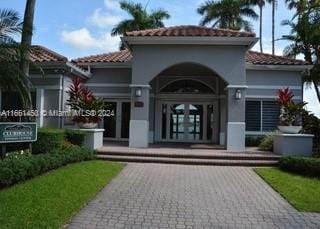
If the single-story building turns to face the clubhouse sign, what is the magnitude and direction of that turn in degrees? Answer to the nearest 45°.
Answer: approximately 45° to its right

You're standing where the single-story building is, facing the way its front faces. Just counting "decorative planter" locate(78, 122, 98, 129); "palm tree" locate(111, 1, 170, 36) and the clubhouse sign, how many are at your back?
1

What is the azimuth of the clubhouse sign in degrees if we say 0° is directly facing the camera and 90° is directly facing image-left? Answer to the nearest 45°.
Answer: approximately 0°

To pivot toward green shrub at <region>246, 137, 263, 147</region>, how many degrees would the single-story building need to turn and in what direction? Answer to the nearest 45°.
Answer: approximately 90° to its left

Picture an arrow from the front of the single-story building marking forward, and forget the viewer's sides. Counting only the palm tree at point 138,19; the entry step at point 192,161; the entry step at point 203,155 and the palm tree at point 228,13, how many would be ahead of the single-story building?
2

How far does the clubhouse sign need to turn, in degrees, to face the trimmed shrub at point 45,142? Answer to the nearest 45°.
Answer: approximately 135° to its left

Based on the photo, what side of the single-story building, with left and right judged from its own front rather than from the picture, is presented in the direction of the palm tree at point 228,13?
back

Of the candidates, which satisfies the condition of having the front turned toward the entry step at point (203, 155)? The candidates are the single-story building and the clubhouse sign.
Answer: the single-story building

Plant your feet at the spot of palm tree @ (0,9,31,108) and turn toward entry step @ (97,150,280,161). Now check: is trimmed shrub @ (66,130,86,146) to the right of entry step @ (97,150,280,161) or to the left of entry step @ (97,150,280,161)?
left

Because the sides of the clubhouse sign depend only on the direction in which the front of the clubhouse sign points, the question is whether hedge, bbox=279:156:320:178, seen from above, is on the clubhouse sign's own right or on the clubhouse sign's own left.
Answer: on the clubhouse sign's own left

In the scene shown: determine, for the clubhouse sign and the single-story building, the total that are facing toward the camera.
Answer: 2

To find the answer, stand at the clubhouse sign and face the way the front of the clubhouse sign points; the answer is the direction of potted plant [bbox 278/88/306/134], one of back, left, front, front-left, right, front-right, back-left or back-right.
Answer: left
